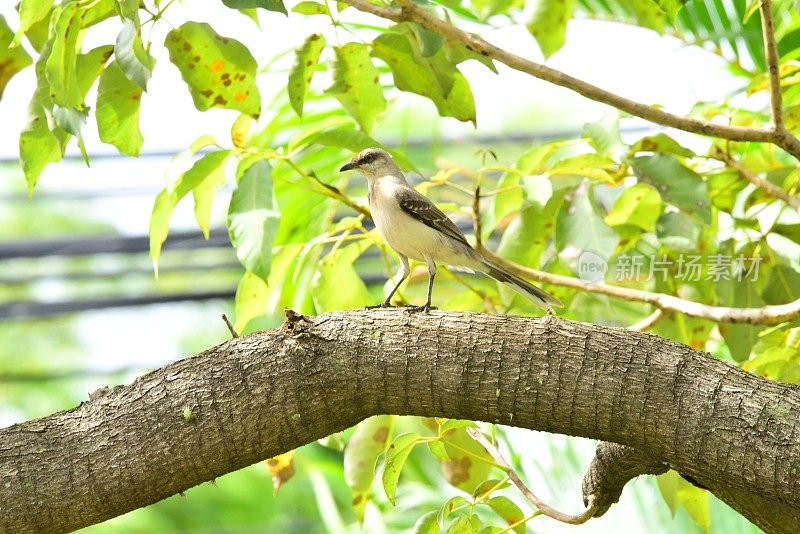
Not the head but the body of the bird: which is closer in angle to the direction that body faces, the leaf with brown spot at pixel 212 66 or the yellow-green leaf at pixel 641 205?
the leaf with brown spot

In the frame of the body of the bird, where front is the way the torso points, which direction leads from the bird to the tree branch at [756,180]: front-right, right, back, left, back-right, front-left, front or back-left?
back

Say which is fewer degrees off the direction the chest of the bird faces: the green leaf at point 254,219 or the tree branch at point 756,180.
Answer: the green leaf

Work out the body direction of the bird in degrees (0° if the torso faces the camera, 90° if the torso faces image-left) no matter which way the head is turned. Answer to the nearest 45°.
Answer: approximately 90°

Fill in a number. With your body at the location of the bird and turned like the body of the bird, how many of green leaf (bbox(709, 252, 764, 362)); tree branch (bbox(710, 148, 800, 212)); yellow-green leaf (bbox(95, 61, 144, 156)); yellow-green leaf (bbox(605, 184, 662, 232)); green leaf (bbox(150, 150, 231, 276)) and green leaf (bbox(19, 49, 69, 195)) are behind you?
3

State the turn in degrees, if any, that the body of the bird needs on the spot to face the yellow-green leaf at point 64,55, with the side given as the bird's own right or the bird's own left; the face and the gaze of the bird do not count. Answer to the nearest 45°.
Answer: approximately 45° to the bird's own left

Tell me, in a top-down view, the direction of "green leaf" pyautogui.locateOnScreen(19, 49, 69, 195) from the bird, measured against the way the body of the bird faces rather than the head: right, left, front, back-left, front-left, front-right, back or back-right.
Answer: front-left

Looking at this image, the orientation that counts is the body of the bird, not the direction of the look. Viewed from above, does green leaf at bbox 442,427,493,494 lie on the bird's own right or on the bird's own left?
on the bird's own right
